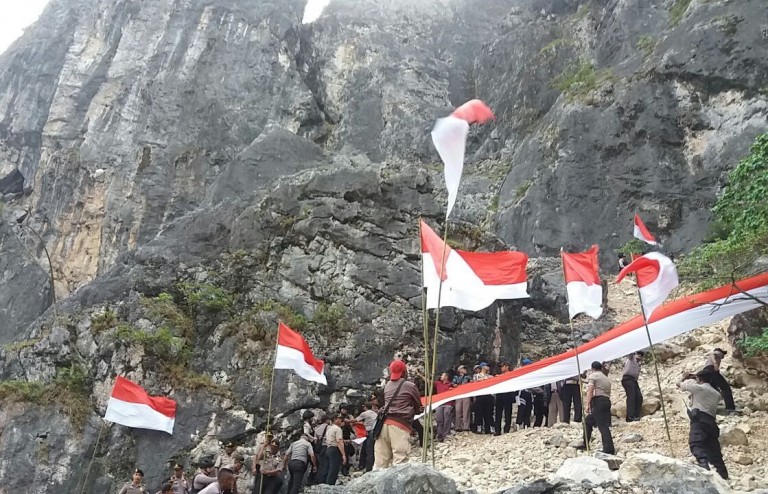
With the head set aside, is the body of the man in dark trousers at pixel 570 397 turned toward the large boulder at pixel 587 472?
yes

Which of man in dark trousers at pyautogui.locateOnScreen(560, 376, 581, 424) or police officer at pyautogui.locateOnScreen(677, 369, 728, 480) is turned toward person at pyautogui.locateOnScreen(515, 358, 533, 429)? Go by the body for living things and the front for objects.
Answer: the police officer

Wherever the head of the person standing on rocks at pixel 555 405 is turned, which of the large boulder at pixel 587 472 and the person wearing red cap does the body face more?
the large boulder

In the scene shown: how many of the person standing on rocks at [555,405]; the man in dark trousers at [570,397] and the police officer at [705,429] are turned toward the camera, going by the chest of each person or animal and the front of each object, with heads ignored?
2

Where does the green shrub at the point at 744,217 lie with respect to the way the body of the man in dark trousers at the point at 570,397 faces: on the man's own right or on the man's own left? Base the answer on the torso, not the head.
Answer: on the man's own left

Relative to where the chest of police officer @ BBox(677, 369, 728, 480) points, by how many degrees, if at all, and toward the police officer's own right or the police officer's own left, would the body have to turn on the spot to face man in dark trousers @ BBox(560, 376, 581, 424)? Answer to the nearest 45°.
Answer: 0° — they already face them

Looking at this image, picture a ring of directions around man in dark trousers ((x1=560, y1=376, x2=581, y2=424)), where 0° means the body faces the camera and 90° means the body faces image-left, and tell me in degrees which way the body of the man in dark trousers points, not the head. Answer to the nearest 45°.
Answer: approximately 0°

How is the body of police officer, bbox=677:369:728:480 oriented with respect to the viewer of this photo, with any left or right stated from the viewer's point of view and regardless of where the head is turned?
facing away from the viewer and to the left of the viewer

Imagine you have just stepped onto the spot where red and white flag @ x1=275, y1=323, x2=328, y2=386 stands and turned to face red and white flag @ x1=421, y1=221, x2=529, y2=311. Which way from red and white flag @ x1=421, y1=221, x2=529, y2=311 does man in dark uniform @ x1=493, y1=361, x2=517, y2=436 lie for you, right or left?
left
